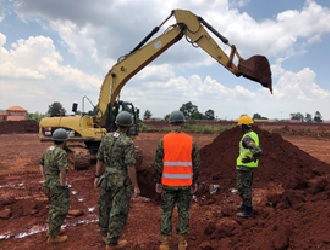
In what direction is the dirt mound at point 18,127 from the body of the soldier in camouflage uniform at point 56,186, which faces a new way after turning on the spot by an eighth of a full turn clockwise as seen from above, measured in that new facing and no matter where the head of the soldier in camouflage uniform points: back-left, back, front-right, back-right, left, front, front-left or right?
left

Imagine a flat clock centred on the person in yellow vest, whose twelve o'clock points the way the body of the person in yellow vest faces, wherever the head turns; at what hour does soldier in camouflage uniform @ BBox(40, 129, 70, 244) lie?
The soldier in camouflage uniform is roughly at 11 o'clock from the person in yellow vest.

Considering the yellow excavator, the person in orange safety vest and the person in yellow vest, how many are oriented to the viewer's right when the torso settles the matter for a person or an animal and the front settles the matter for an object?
1

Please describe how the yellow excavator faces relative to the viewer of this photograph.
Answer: facing to the right of the viewer

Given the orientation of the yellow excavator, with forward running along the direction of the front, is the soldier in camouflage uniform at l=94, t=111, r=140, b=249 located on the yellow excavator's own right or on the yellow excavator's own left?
on the yellow excavator's own right

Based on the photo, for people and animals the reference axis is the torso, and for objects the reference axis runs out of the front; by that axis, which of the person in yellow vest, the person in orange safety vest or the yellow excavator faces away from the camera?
the person in orange safety vest

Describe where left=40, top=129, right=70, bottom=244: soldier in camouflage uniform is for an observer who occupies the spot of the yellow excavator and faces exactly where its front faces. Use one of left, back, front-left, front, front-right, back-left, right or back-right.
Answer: right

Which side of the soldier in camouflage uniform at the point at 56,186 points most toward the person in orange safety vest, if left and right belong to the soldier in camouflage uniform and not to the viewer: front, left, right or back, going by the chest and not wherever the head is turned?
right

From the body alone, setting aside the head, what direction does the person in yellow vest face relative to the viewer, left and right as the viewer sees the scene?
facing to the left of the viewer

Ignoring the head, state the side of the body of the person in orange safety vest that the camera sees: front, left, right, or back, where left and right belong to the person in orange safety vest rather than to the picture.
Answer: back

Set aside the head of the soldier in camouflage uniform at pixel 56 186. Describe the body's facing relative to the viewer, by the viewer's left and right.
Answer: facing away from the viewer and to the right of the viewer

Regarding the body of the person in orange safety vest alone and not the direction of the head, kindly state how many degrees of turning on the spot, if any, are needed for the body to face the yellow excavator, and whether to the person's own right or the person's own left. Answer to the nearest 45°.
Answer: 0° — they already face it

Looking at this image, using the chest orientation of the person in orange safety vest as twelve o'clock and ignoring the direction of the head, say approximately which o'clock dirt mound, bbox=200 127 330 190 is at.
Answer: The dirt mound is roughly at 1 o'clock from the person in orange safety vest.

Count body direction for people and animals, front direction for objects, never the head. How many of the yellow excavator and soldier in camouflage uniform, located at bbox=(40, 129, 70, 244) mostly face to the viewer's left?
0

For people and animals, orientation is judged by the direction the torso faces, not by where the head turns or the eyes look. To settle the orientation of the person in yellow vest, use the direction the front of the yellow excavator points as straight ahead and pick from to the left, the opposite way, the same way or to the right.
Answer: the opposite way

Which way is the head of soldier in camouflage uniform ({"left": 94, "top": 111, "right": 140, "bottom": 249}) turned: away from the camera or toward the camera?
away from the camera
